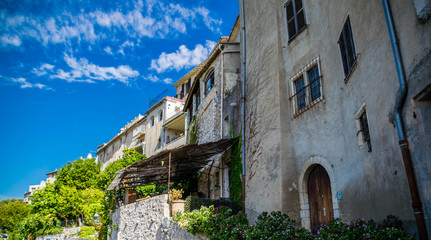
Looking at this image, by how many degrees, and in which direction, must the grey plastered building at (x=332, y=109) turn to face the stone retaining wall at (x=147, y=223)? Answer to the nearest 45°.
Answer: approximately 90° to its right

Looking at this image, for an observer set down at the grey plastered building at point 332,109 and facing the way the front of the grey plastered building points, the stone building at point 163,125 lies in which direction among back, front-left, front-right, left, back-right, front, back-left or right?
right

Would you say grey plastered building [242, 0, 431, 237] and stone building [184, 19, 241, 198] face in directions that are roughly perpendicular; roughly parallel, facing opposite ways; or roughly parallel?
roughly parallel

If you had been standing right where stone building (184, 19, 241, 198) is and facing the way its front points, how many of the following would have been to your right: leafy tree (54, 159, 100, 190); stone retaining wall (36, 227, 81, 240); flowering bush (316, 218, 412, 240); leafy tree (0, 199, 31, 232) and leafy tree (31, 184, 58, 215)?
4

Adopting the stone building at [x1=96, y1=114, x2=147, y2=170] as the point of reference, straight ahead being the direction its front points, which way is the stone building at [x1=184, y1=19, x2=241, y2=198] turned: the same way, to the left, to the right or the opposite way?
the same way

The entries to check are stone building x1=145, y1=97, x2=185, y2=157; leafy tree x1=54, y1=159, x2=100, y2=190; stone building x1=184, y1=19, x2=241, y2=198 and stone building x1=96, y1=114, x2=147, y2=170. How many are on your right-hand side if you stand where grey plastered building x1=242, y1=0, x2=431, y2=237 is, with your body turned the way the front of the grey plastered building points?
4

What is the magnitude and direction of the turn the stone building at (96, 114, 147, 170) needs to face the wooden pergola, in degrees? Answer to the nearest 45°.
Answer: approximately 45° to its left

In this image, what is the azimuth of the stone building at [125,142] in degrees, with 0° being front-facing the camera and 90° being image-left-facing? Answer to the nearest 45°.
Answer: approximately 45°

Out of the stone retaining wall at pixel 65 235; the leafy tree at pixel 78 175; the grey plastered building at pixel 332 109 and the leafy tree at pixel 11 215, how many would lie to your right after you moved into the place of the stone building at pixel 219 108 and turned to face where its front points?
3

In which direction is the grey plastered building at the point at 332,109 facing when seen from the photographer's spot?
facing the viewer and to the left of the viewer

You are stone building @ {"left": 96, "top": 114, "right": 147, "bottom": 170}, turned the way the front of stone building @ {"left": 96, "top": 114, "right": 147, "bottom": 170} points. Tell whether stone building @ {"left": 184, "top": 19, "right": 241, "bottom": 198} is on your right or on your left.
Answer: on your left

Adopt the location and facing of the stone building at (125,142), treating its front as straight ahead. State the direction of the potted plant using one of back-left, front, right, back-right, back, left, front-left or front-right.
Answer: front-left

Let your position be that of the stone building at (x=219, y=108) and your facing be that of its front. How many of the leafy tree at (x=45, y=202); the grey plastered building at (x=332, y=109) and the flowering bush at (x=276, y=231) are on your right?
1

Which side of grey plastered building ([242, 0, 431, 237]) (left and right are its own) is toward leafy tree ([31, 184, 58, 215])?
right
